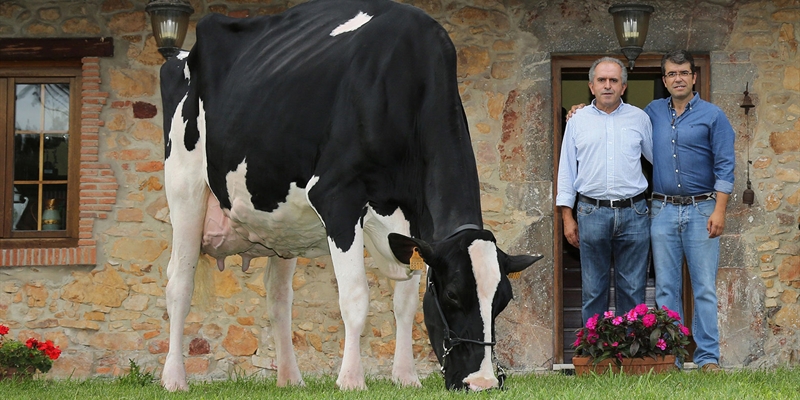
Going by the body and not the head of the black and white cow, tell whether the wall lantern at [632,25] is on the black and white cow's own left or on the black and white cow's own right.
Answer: on the black and white cow's own left

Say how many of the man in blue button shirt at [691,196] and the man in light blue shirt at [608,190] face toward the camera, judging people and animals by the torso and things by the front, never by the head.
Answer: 2

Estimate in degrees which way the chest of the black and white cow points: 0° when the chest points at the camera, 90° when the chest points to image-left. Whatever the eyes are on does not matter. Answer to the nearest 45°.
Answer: approximately 315°
